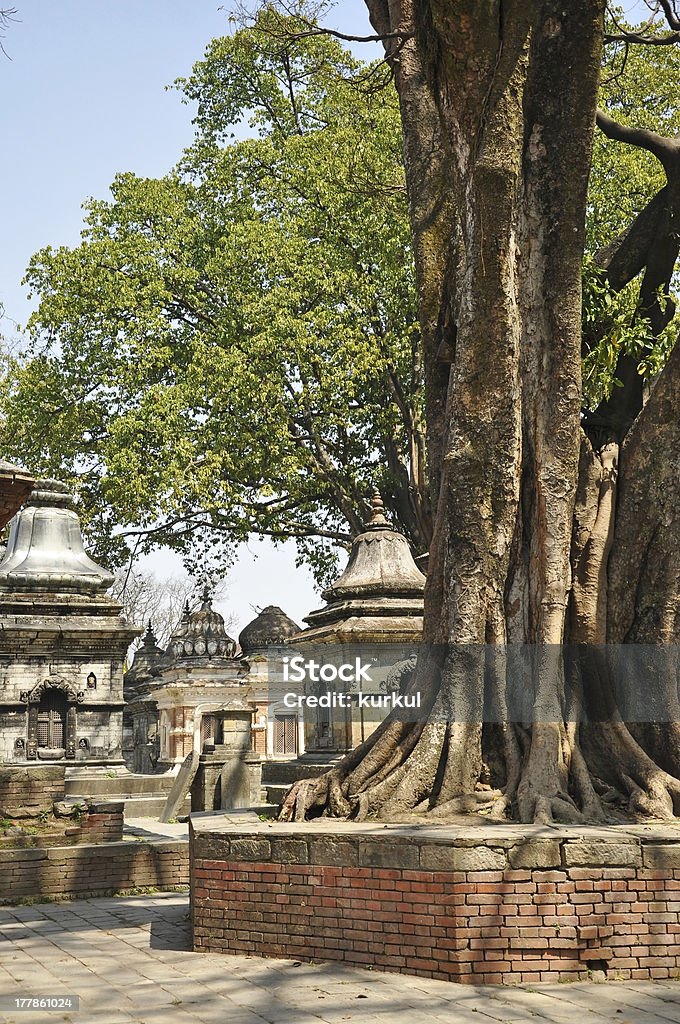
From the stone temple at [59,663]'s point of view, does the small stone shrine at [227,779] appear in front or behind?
in front

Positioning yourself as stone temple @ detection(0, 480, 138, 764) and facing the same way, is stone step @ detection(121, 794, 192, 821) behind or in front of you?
in front

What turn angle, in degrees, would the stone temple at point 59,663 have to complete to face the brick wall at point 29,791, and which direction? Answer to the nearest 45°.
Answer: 0° — it already faces it

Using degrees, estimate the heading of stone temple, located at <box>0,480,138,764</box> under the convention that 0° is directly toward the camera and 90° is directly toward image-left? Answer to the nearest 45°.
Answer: approximately 0°

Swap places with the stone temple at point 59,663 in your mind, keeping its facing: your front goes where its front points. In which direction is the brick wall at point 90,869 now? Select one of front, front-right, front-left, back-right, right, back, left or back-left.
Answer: front

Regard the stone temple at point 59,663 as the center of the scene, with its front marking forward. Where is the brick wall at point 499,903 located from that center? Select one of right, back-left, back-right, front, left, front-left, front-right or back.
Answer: front

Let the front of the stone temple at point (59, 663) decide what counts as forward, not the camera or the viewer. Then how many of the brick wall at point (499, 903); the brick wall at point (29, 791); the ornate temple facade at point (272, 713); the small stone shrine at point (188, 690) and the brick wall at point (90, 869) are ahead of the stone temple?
3

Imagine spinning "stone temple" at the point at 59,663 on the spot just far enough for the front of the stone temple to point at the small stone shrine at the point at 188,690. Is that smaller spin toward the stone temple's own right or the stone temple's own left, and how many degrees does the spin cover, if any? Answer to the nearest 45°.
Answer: approximately 135° to the stone temple's own left
